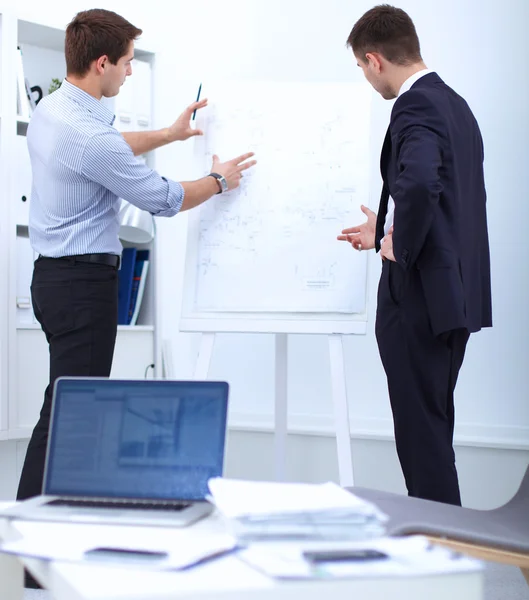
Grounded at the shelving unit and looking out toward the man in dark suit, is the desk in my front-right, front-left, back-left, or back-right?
front-right

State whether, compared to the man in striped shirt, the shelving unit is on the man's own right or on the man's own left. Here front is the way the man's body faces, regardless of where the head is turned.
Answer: on the man's own left

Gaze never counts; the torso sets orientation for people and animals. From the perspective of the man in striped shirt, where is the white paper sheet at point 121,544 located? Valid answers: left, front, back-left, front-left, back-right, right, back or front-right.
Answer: back-right

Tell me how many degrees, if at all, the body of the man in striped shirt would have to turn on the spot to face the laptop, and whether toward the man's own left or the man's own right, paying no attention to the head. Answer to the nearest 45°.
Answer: approximately 135° to the man's own right

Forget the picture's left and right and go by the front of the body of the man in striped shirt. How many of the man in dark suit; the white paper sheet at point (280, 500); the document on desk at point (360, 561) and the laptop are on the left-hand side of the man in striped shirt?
0

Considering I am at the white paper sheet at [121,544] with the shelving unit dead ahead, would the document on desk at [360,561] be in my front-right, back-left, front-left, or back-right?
back-right

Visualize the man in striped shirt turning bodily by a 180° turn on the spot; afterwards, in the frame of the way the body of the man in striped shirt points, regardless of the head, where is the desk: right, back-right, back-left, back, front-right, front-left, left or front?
front-left

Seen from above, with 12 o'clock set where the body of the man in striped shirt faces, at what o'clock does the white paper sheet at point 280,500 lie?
The white paper sheet is roughly at 4 o'clock from the man in striped shirt.

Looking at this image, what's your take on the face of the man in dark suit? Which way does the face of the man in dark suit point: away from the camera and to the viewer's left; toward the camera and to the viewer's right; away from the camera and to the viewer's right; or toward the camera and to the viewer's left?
away from the camera and to the viewer's left

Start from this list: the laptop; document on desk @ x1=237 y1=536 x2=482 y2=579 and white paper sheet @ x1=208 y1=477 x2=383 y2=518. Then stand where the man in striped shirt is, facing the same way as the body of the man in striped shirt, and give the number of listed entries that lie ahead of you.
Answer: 0

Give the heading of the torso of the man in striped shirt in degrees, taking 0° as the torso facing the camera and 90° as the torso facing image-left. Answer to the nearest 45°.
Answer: approximately 225°

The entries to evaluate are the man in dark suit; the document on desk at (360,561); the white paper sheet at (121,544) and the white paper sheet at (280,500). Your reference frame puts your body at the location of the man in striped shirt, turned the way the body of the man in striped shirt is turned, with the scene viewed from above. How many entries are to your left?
0
